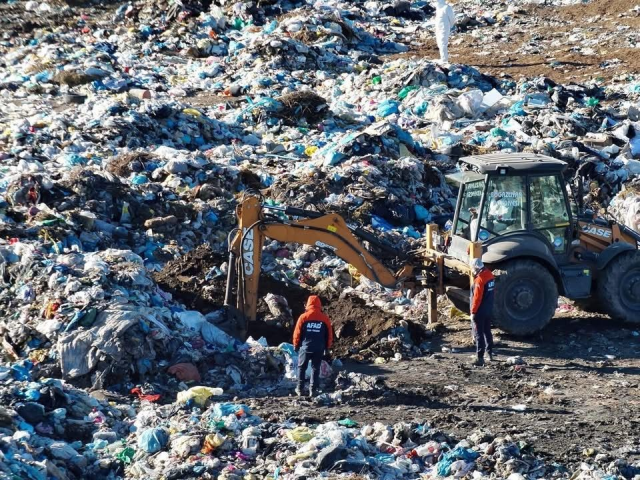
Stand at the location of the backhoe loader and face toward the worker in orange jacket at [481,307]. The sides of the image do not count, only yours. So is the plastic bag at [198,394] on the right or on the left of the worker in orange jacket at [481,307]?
right

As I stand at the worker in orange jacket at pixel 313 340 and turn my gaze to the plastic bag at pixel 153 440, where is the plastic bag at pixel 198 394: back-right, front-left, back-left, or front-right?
front-right

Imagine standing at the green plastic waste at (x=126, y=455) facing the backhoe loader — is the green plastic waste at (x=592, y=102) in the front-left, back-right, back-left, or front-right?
front-left

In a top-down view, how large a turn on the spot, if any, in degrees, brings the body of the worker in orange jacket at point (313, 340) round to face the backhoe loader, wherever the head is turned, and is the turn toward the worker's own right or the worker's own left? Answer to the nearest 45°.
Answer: approximately 45° to the worker's own right

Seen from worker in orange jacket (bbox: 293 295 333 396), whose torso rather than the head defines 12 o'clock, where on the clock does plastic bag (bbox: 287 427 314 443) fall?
The plastic bag is roughly at 6 o'clock from the worker in orange jacket.

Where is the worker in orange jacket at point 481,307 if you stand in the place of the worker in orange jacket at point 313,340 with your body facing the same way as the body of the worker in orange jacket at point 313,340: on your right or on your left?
on your right

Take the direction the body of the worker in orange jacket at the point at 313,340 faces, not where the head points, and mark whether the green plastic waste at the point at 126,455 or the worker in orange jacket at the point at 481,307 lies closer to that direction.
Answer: the worker in orange jacket

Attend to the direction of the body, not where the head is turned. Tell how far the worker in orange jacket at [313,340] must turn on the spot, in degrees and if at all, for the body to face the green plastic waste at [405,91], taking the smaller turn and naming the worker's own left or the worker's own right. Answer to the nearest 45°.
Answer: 0° — they already face it

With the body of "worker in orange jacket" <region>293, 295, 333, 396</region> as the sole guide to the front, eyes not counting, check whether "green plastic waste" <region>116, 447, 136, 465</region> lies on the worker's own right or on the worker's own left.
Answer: on the worker's own left

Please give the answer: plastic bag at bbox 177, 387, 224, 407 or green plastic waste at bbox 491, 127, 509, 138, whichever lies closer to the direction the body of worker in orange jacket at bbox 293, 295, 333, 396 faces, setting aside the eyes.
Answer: the green plastic waste

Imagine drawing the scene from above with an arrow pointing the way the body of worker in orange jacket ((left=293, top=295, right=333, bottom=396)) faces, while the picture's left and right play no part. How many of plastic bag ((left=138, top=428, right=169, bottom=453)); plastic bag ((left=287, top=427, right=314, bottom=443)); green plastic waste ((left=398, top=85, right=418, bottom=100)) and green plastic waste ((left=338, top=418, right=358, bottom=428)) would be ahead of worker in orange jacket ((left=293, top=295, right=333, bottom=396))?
1

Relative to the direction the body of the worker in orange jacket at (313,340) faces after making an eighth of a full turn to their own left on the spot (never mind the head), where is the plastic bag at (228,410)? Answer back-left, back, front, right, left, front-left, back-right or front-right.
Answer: left

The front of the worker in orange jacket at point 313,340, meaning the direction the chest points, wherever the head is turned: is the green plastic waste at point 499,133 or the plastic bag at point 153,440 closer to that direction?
the green plastic waste

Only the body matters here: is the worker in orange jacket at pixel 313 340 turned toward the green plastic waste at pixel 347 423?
no

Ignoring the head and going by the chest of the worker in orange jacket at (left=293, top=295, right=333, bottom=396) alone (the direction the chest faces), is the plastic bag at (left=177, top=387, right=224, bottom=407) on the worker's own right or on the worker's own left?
on the worker's own left

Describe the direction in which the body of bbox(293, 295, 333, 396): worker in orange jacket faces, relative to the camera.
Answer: away from the camera

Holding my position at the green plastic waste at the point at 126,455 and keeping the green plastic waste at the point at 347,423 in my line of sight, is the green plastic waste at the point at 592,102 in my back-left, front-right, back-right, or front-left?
front-left
